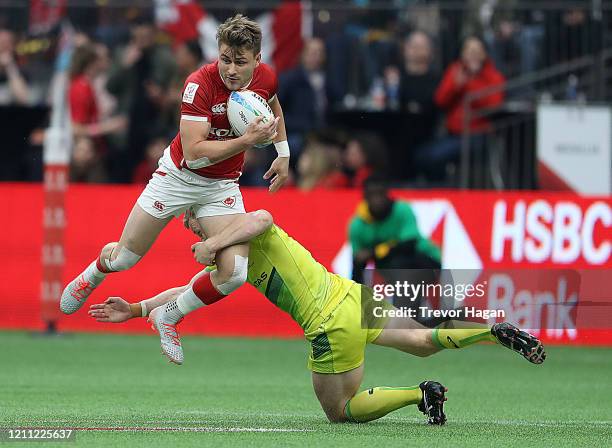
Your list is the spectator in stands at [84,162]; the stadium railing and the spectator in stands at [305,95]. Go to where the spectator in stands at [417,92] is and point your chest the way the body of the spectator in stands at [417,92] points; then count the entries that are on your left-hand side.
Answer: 1

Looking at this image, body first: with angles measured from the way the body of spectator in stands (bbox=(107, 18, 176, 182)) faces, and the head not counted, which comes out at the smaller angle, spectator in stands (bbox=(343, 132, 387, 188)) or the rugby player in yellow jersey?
the rugby player in yellow jersey

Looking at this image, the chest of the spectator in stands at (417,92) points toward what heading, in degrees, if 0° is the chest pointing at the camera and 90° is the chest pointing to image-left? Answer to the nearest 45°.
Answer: approximately 0°

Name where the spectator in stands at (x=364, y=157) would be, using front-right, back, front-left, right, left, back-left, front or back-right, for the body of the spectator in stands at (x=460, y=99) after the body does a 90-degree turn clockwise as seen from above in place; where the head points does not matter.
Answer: front-left
